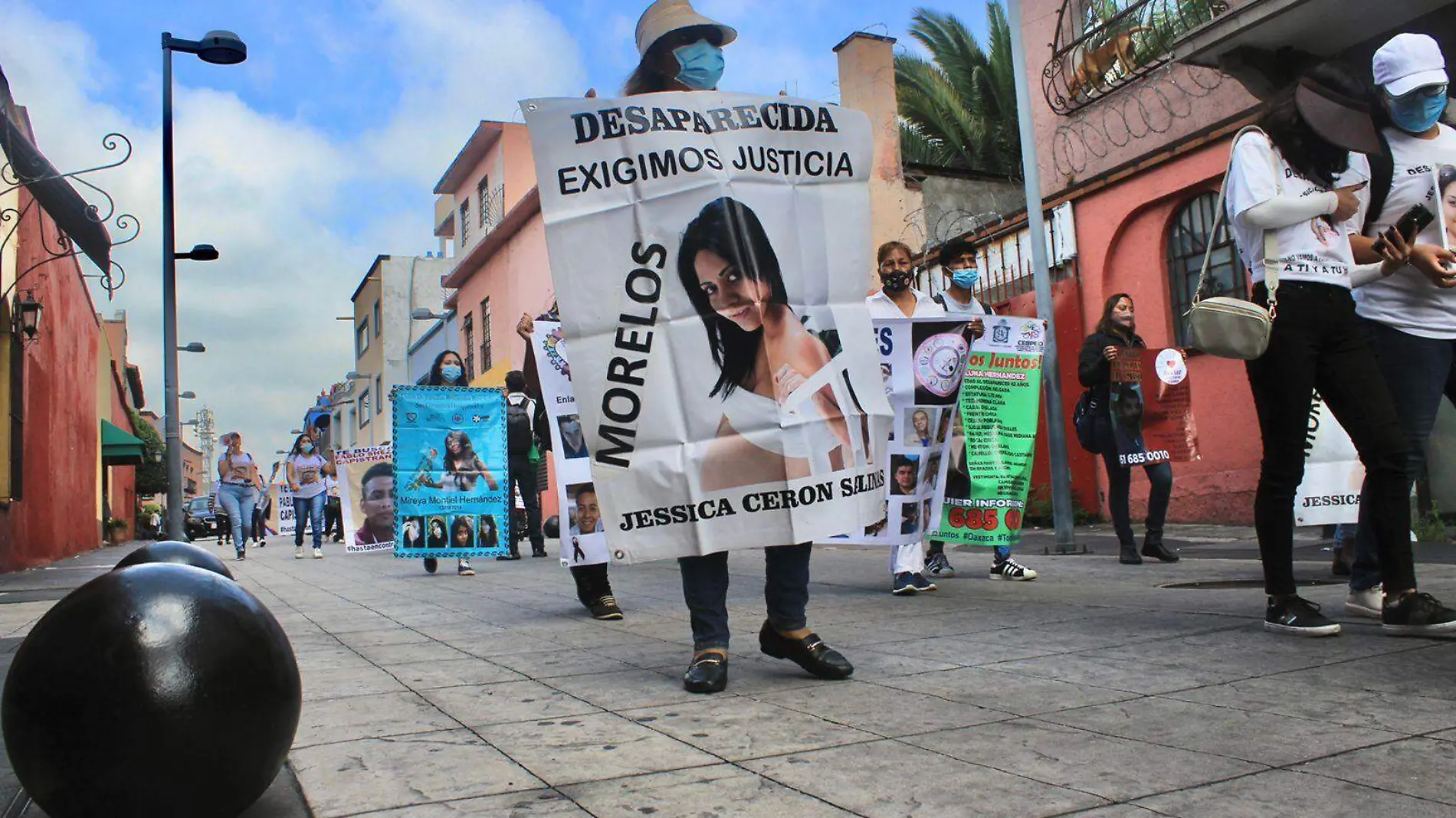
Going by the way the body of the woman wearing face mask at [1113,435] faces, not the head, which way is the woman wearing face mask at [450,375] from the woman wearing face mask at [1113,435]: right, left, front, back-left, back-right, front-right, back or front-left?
back-right

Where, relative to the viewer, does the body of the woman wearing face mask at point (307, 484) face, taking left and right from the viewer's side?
facing the viewer

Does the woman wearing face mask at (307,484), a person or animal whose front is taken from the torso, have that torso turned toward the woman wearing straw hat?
yes

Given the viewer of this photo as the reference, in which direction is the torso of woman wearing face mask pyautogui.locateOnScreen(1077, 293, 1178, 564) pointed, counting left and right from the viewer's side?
facing the viewer and to the right of the viewer

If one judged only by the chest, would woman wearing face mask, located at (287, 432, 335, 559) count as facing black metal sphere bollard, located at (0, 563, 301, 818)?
yes

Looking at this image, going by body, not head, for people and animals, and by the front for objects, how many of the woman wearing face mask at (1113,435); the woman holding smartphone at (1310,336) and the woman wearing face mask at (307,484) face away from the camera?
0

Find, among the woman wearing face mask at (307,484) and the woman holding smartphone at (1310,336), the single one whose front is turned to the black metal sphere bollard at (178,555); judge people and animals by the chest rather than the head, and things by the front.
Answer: the woman wearing face mask

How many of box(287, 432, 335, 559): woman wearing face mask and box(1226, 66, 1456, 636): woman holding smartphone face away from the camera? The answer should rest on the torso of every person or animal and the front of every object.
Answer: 0

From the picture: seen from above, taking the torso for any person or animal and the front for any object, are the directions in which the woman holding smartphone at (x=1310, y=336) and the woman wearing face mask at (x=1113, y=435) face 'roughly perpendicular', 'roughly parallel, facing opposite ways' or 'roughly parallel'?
roughly parallel

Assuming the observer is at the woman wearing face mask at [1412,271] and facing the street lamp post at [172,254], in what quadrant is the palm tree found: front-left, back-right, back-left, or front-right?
front-right

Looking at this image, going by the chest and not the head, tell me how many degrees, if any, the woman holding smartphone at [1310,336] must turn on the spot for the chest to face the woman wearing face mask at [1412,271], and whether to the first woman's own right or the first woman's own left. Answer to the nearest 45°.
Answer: approximately 90° to the first woman's own left
